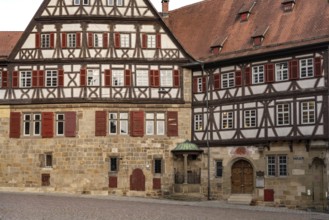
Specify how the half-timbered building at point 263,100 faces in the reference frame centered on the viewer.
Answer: facing the viewer and to the left of the viewer

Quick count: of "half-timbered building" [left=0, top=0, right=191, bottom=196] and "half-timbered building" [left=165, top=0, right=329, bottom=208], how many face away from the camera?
0

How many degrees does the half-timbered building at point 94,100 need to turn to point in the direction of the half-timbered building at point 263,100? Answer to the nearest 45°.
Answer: approximately 45° to its left

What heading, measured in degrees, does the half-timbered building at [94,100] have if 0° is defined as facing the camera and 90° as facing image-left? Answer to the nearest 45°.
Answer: approximately 0°

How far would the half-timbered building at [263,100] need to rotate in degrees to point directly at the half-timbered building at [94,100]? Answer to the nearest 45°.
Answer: approximately 45° to its right
